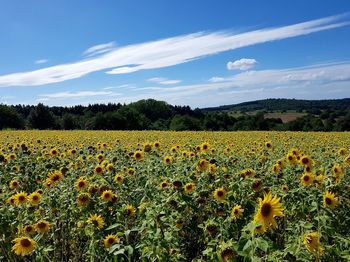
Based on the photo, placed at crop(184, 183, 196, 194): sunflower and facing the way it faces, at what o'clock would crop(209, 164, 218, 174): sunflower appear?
crop(209, 164, 218, 174): sunflower is roughly at 7 o'clock from crop(184, 183, 196, 194): sunflower.

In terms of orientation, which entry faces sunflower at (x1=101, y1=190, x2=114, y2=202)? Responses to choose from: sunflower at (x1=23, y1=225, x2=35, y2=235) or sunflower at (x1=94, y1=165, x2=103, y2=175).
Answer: sunflower at (x1=94, y1=165, x2=103, y2=175)

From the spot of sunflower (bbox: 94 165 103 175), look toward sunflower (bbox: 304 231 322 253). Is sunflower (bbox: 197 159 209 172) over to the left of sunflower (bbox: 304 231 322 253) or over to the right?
left

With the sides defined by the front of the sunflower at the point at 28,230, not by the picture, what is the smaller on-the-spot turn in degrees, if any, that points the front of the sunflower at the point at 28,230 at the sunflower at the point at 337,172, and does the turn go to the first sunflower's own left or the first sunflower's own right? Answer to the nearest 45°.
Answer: approximately 90° to the first sunflower's own left

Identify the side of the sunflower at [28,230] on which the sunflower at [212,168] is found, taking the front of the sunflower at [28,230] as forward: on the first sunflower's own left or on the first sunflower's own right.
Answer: on the first sunflower's own left

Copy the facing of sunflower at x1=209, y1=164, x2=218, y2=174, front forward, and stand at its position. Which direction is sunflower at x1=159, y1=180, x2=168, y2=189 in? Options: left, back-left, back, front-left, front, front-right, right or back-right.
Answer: front-right

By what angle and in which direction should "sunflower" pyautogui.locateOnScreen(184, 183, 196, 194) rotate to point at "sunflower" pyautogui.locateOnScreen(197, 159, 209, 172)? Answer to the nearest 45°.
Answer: approximately 180°

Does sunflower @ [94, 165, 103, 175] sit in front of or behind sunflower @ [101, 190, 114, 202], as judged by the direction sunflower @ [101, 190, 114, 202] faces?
behind
